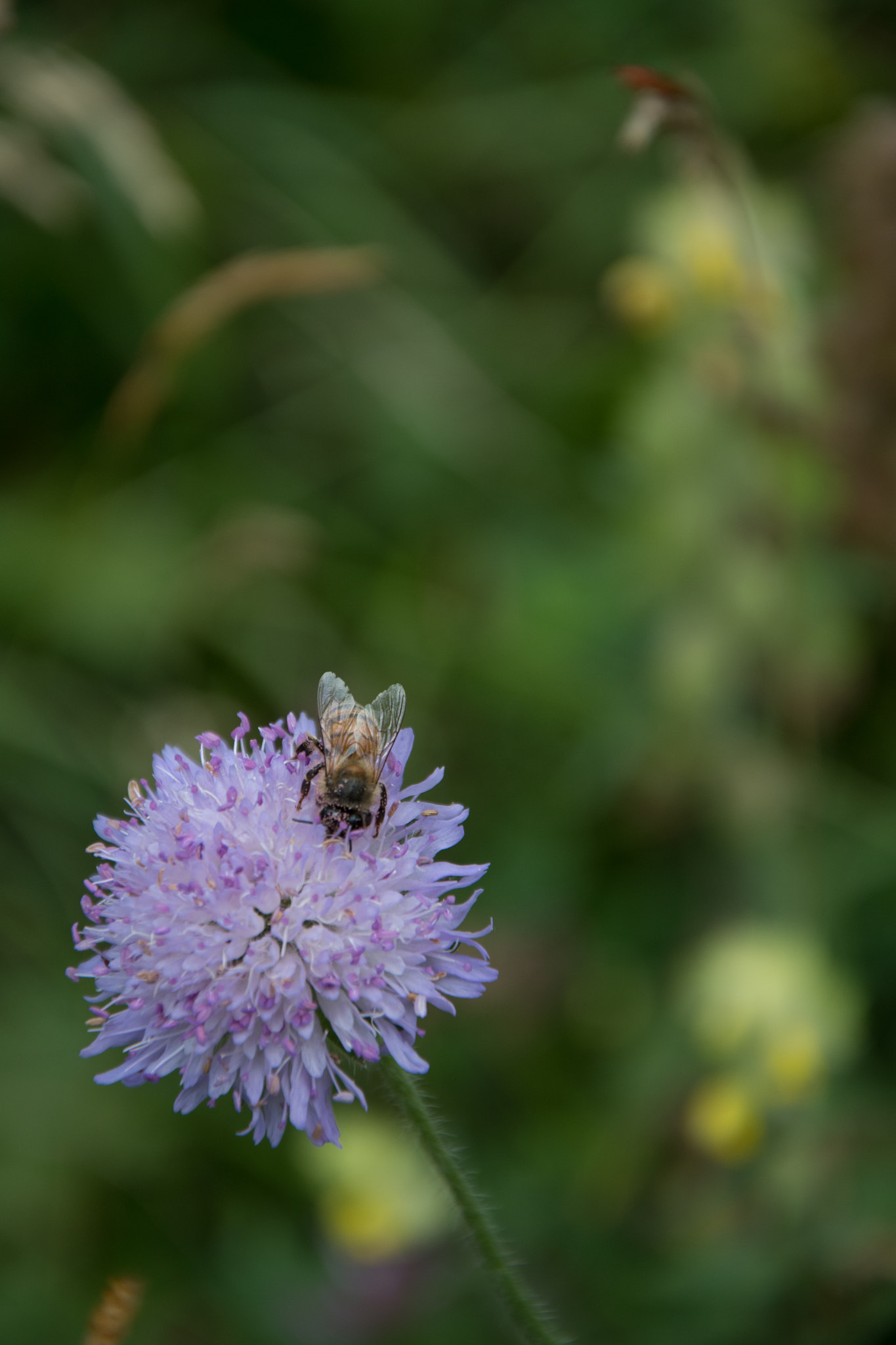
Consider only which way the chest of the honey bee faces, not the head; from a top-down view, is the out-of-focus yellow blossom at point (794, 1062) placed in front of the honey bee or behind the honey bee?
behind

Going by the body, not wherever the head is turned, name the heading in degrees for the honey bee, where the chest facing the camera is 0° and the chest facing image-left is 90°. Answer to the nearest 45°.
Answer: approximately 0°

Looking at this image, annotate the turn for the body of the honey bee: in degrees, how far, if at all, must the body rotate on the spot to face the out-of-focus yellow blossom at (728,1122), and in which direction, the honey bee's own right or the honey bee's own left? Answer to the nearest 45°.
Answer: approximately 180°
